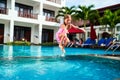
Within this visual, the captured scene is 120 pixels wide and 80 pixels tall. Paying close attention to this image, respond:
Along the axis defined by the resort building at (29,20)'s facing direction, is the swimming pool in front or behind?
in front

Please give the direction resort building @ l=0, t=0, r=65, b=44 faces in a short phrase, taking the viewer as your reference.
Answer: facing the viewer and to the right of the viewer

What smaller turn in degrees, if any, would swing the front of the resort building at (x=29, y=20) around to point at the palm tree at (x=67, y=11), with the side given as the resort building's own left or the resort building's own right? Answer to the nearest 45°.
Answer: approximately 45° to the resort building's own left

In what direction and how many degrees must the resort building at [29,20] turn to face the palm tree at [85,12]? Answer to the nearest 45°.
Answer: approximately 45° to its left

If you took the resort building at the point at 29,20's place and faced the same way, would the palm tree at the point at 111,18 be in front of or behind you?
in front
